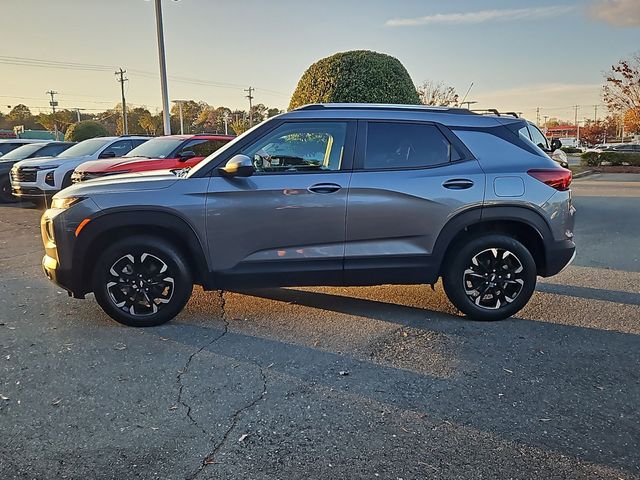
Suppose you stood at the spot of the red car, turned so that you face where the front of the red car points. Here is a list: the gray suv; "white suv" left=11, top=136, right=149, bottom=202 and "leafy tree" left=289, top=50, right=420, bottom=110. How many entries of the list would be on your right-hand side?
1

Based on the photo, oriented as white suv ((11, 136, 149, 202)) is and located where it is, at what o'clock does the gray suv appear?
The gray suv is roughly at 10 o'clock from the white suv.

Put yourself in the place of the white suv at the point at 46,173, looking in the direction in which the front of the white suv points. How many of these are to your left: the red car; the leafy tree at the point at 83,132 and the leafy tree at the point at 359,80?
2

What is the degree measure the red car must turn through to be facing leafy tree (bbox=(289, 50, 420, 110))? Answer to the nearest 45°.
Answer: approximately 135° to its left

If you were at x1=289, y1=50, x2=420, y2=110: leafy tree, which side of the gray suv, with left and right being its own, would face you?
right

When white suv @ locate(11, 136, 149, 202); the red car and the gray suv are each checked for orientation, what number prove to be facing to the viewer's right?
0

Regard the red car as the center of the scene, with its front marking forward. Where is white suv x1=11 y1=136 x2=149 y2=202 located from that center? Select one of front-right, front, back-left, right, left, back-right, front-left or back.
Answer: right

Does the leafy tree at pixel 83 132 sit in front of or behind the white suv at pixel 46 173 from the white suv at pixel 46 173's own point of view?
behind

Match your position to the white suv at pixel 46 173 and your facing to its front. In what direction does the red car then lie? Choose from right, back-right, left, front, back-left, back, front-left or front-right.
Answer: left

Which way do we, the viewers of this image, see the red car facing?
facing the viewer and to the left of the viewer

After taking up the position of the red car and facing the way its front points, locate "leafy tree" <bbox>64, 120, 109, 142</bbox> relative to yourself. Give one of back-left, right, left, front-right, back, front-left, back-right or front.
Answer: back-right

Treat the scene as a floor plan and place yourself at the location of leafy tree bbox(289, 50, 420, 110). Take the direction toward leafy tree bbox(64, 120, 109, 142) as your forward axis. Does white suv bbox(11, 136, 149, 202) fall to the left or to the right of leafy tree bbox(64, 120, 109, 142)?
left

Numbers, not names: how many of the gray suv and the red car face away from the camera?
0

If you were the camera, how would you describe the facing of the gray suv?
facing to the left of the viewer
